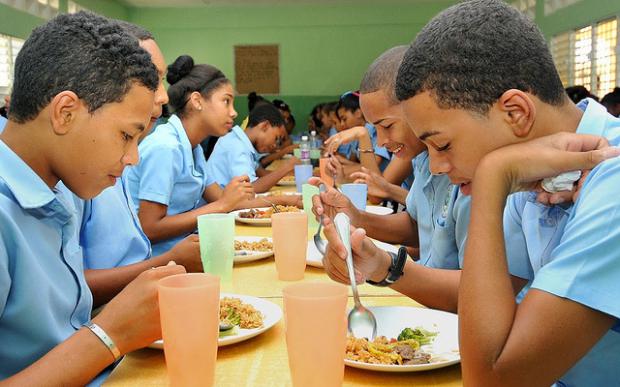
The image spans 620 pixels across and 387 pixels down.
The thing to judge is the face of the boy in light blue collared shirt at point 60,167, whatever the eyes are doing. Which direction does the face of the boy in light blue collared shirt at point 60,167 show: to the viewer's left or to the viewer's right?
to the viewer's right

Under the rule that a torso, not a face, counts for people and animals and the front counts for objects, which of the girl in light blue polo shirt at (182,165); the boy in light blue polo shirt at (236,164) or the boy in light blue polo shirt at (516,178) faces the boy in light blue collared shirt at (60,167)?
the boy in light blue polo shirt at (516,178)

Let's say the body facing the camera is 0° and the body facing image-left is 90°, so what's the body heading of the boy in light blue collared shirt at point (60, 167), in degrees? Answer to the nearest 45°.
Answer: approximately 270°

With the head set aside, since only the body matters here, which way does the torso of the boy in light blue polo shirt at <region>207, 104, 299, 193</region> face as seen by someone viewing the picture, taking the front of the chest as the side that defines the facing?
to the viewer's right

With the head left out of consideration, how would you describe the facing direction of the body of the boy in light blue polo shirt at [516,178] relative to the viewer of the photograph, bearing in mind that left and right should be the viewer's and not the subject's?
facing to the left of the viewer

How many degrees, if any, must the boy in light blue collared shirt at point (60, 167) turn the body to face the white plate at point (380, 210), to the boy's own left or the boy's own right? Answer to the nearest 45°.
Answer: approximately 45° to the boy's own left

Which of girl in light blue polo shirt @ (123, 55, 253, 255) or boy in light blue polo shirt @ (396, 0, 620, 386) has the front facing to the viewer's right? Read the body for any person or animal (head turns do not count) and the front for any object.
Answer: the girl in light blue polo shirt

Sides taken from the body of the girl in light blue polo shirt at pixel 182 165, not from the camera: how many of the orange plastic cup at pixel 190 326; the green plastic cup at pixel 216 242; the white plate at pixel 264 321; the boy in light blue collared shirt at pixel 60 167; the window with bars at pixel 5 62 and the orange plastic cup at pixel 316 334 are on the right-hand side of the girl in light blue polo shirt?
5

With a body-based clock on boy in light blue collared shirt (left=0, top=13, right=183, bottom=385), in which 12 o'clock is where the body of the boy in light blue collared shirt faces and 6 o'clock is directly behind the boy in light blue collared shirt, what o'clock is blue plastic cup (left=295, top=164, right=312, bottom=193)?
The blue plastic cup is roughly at 10 o'clock from the boy in light blue collared shirt.

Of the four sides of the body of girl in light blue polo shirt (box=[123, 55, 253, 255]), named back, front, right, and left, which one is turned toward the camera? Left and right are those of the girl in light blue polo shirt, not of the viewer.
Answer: right
